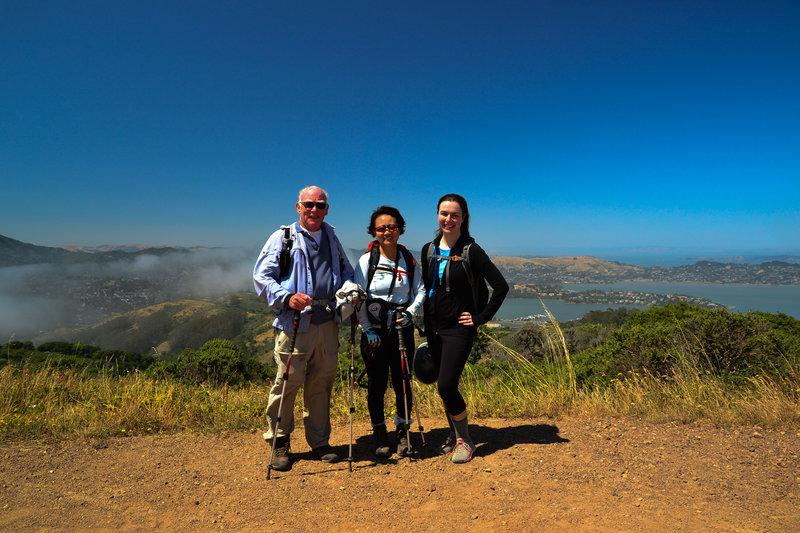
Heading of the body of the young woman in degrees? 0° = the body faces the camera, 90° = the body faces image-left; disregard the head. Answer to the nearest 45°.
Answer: approximately 45°

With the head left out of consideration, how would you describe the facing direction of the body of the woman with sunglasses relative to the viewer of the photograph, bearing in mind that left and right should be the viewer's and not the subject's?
facing the viewer

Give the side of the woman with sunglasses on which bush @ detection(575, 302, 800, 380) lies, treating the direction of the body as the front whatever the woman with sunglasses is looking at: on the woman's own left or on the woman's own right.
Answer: on the woman's own left

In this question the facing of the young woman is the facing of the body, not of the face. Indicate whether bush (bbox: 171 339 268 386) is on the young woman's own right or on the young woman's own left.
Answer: on the young woman's own right

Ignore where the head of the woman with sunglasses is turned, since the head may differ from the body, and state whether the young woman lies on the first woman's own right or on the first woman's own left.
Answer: on the first woman's own left

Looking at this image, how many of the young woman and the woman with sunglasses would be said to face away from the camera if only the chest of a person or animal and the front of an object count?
0

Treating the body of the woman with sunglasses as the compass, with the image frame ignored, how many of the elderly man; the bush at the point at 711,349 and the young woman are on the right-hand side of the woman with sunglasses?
1

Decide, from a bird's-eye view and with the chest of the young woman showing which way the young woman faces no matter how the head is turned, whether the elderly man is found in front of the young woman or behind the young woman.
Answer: in front

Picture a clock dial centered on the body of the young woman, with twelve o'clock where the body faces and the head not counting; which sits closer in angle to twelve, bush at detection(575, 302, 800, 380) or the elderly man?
the elderly man

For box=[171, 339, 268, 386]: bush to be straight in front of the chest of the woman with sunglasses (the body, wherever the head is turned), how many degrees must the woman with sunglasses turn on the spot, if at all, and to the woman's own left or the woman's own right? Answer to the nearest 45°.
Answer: approximately 135° to the woman's own right
